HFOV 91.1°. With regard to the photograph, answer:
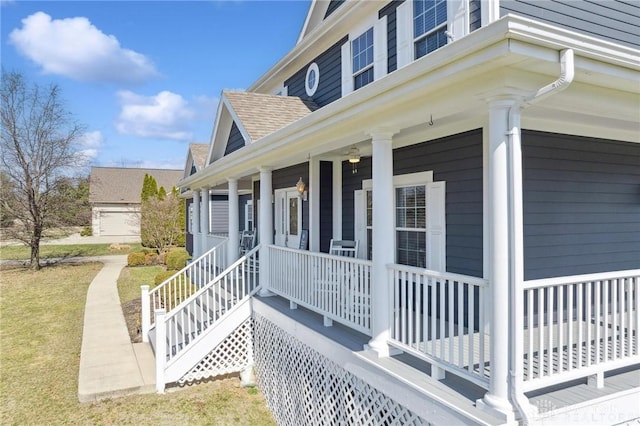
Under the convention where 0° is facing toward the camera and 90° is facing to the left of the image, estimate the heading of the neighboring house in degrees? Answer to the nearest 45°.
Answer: approximately 0°

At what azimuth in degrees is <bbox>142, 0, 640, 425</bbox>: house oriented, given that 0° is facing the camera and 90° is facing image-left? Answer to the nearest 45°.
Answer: approximately 45°

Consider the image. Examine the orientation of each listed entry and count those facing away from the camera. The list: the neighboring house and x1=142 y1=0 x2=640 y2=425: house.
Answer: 0

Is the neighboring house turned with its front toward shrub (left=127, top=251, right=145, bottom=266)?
yes

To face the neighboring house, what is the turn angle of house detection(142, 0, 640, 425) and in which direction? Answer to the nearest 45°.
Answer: approximately 90° to its right

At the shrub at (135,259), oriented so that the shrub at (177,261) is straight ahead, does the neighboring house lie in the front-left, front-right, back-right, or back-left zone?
back-left

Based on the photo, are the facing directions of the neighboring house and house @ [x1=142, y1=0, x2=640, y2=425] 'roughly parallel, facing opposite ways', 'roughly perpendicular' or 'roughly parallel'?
roughly perpendicular

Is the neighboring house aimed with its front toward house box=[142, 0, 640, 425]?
yes
